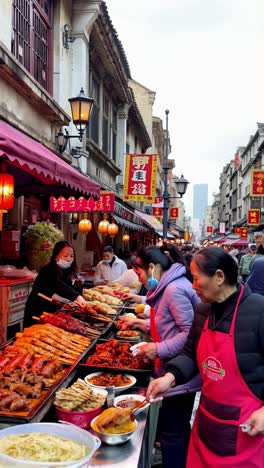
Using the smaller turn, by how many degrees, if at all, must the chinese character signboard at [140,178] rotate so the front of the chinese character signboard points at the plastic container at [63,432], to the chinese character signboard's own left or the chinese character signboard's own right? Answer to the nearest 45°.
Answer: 0° — it already faces it

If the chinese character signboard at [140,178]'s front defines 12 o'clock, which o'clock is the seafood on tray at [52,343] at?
The seafood on tray is roughly at 12 o'clock from the chinese character signboard.

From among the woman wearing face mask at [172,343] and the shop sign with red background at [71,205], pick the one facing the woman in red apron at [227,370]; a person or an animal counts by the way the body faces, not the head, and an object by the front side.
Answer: the shop sign with red background

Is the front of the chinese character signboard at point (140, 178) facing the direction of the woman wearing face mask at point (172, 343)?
yes

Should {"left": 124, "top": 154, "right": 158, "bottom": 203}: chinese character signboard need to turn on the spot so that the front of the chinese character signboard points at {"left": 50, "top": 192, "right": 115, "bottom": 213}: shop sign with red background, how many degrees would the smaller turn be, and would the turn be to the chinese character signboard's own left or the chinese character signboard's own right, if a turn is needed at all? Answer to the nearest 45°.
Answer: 0° — it already faces it

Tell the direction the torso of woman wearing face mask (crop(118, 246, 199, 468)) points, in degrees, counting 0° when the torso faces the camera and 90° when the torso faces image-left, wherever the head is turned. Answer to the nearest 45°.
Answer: approximately 90°

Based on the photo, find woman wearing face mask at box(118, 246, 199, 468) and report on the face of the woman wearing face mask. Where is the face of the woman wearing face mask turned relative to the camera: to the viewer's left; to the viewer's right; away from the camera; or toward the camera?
to the viewer's left
